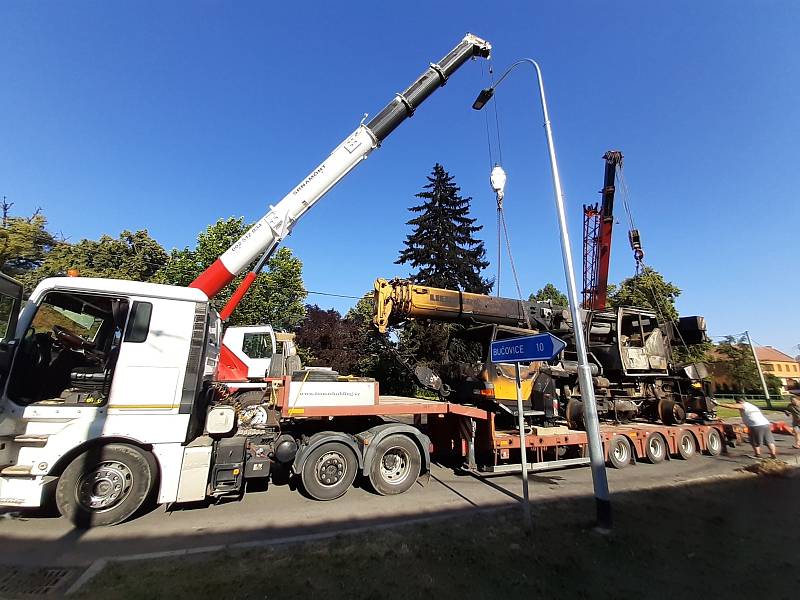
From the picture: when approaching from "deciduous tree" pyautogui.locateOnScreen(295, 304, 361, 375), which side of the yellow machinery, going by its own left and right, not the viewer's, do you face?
right

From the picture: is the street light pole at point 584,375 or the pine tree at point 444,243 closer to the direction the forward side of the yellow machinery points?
the street light pole

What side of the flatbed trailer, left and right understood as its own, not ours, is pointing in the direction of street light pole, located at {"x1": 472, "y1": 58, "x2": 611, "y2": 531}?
left

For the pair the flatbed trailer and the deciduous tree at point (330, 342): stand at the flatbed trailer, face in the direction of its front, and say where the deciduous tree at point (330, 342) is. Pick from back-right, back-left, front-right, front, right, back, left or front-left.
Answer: right

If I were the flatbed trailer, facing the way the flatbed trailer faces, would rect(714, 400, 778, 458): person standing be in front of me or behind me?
behind

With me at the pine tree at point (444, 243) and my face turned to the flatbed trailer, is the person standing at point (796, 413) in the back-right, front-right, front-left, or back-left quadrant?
front-left

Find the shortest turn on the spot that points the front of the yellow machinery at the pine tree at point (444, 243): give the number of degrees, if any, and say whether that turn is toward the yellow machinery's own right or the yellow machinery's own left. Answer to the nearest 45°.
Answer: approximately 135° to the yellow machinery's own right

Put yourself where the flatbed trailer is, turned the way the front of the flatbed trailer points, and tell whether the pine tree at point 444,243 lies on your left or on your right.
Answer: on your right

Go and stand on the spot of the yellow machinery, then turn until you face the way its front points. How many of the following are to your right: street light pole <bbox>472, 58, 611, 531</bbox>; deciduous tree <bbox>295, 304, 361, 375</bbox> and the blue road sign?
1

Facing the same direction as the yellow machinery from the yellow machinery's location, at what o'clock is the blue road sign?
The blue road sign is roughly at 10 o'clock from the yellow machinery.

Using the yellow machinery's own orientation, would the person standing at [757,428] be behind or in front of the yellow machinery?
behind

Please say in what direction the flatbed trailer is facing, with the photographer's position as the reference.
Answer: facing the viewer and to the left of the viewer

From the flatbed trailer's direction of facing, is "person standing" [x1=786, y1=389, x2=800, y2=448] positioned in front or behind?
behind

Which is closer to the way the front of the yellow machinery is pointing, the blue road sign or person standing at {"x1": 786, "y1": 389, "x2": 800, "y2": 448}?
the blue road sign
